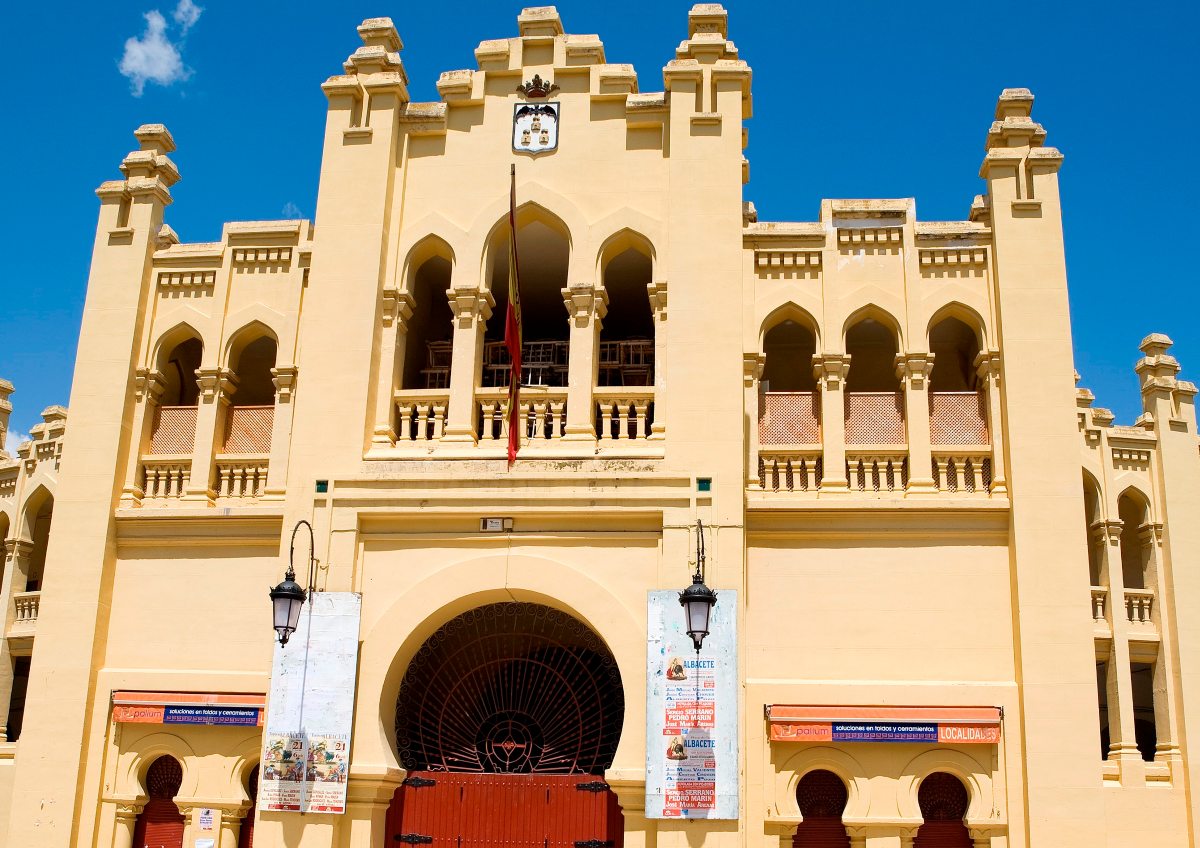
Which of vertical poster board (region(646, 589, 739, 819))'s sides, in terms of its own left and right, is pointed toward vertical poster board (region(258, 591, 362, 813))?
right

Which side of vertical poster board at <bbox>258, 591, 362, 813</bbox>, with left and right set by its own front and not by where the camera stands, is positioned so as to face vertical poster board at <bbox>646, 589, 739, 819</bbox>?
left

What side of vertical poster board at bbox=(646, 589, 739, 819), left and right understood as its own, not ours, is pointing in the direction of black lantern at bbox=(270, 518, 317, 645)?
right

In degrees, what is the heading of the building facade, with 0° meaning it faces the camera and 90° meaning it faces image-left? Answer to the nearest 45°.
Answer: approximately 0°

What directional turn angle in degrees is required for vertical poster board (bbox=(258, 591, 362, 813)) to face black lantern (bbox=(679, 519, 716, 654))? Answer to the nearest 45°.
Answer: approximately 45° to its left
